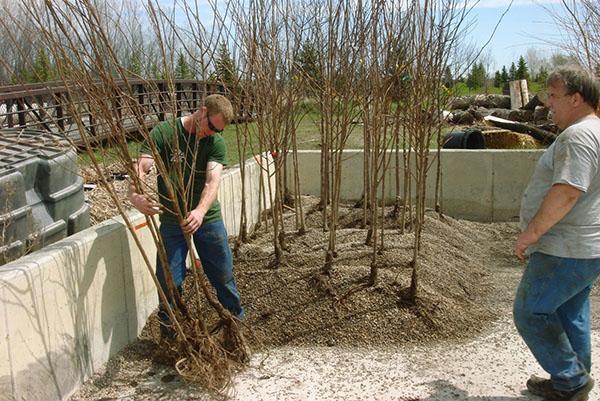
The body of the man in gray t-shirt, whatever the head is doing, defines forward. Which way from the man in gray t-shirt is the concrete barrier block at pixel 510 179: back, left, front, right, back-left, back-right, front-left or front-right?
right

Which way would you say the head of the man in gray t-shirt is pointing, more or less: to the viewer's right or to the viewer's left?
to the viewer's left

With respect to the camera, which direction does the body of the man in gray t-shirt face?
to the viewer's left

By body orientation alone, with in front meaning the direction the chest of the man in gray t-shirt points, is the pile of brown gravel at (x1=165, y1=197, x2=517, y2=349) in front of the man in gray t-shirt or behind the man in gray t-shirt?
in front

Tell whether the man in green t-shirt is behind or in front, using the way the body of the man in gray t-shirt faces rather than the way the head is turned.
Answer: in front

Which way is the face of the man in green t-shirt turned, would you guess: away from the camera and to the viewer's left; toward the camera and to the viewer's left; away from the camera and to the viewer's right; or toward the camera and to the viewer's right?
toward the camera and to the viewer's right

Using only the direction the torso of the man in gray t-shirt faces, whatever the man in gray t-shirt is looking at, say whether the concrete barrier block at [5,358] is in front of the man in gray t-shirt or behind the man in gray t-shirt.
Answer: in front

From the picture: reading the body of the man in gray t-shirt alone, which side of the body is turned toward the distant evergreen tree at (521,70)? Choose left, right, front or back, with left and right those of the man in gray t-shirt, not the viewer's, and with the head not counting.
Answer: right

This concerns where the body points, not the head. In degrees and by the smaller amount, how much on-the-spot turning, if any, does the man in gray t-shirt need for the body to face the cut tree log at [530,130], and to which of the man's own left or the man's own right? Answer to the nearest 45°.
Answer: approximately 90° to the man's own right

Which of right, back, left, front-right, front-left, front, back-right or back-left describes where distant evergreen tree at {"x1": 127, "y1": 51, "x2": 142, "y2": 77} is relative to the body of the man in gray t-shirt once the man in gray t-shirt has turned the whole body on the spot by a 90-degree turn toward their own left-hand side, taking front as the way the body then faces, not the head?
right

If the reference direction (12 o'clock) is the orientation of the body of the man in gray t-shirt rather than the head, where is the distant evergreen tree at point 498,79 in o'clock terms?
The distant evergreen tree is roughly at 3 o'clock from the man in gray t-shirt.
